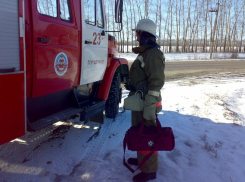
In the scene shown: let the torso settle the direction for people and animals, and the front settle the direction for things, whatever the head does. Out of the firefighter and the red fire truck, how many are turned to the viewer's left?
1

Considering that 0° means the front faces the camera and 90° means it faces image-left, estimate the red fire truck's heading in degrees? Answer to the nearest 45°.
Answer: approximately 225°

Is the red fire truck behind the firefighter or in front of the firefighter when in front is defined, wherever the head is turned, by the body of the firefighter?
in front

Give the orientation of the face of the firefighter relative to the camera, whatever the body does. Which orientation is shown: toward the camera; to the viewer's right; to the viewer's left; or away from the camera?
to the viewer's left

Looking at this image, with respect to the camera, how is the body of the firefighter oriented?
to the viewer's left

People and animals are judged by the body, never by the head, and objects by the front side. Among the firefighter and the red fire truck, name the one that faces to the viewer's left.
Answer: the firefighter

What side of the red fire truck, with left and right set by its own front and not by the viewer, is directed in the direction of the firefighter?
right
